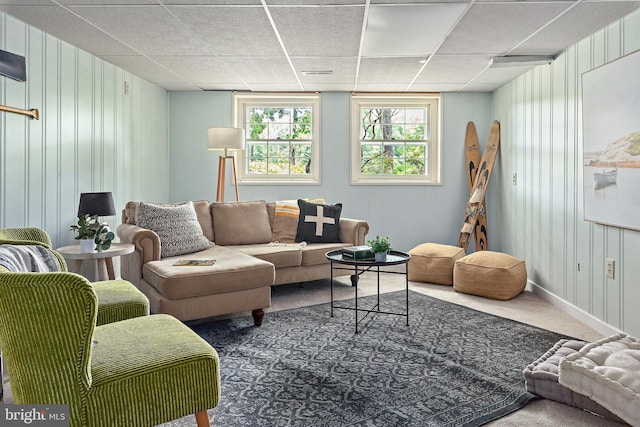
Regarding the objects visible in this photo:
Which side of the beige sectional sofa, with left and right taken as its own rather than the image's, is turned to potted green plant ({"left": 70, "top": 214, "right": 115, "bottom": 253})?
right

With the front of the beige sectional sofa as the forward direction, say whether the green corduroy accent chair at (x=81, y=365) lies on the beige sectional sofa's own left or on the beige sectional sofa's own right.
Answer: on the beige sectional sofa's own right

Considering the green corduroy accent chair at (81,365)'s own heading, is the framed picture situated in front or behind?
in front

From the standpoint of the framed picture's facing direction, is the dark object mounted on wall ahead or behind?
ahead

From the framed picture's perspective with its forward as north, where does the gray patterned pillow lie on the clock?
The gray patterned pillow is roughly at 1 o'clock from the framed picture.

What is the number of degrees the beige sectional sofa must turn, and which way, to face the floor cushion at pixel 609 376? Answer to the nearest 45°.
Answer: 0° — it already faces it

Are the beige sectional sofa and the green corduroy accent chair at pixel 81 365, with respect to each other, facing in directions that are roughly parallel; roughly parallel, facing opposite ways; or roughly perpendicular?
roughly perpendicular

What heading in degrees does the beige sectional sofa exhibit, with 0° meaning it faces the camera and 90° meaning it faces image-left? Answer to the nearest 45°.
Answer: approximately 315°

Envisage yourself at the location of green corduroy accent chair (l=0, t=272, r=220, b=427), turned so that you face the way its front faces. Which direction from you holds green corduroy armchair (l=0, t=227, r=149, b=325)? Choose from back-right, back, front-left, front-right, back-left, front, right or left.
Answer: front-left

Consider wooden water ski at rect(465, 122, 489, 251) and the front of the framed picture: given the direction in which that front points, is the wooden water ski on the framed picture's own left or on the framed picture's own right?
on the framed picture's own right

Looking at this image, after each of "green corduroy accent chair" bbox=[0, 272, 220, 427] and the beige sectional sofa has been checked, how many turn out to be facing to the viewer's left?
0

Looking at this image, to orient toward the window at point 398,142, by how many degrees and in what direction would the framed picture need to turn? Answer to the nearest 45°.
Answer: approximately 90° to its right

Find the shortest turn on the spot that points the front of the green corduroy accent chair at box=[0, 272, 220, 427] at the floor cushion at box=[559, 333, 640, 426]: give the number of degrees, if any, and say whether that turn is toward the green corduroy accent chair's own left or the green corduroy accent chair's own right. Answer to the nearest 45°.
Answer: approximately 45° to the green corduroy accent chair's own right

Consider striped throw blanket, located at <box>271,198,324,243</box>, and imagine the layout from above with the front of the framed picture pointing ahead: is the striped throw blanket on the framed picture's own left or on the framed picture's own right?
on the framed picture's own right

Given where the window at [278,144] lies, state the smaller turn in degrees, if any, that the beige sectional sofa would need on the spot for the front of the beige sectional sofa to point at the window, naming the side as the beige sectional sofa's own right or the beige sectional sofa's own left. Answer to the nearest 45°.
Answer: approximately 135° to the beige sectional sofa's own left

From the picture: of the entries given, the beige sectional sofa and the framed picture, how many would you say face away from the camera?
0
